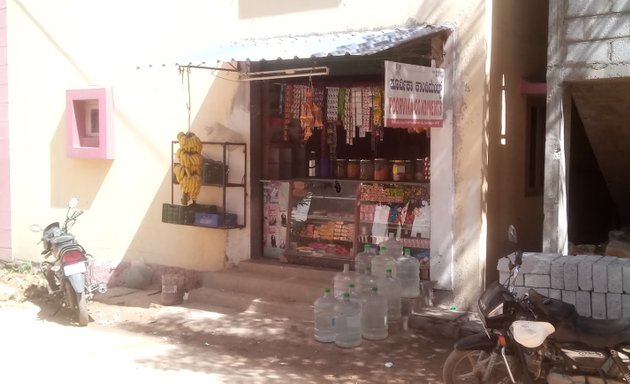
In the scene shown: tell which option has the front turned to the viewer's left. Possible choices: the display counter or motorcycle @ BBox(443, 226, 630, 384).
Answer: the motorcycle

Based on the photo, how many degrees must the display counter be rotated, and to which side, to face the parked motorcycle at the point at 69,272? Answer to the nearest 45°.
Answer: approximately 90° to its right

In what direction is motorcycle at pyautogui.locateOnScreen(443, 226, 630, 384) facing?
to the viewer's left

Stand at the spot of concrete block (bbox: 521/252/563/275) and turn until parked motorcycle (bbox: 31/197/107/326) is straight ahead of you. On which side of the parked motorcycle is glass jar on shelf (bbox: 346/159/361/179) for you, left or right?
right

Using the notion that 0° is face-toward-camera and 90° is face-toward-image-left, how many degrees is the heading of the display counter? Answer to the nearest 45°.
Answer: approximately 0°

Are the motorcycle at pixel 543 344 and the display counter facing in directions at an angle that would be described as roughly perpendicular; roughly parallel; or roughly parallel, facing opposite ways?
roughly perpendicular

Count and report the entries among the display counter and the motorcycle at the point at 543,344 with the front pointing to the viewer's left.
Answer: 1

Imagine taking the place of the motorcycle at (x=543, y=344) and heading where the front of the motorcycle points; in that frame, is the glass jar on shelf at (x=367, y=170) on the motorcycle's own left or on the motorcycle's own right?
on the motorcycle's own right

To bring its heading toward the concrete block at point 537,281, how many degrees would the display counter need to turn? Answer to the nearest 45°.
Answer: approximately 45° to its left
